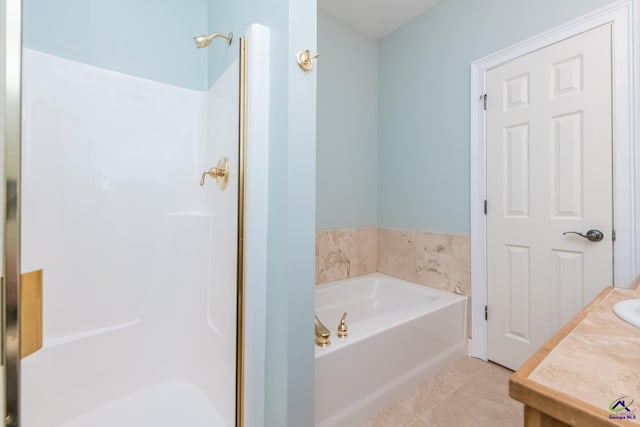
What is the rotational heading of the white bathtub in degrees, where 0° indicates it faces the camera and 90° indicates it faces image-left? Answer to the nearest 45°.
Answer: approximately 315°

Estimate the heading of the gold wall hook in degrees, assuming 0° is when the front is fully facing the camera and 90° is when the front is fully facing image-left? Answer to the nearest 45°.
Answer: approximately 315°

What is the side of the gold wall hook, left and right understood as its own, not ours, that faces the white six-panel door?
left

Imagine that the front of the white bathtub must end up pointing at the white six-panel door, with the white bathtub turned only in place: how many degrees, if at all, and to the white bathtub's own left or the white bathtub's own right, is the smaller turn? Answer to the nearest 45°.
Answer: approximately 45° to the white bathtub's own left

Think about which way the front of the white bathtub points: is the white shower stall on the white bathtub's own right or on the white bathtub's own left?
on the white bathtub's own right
